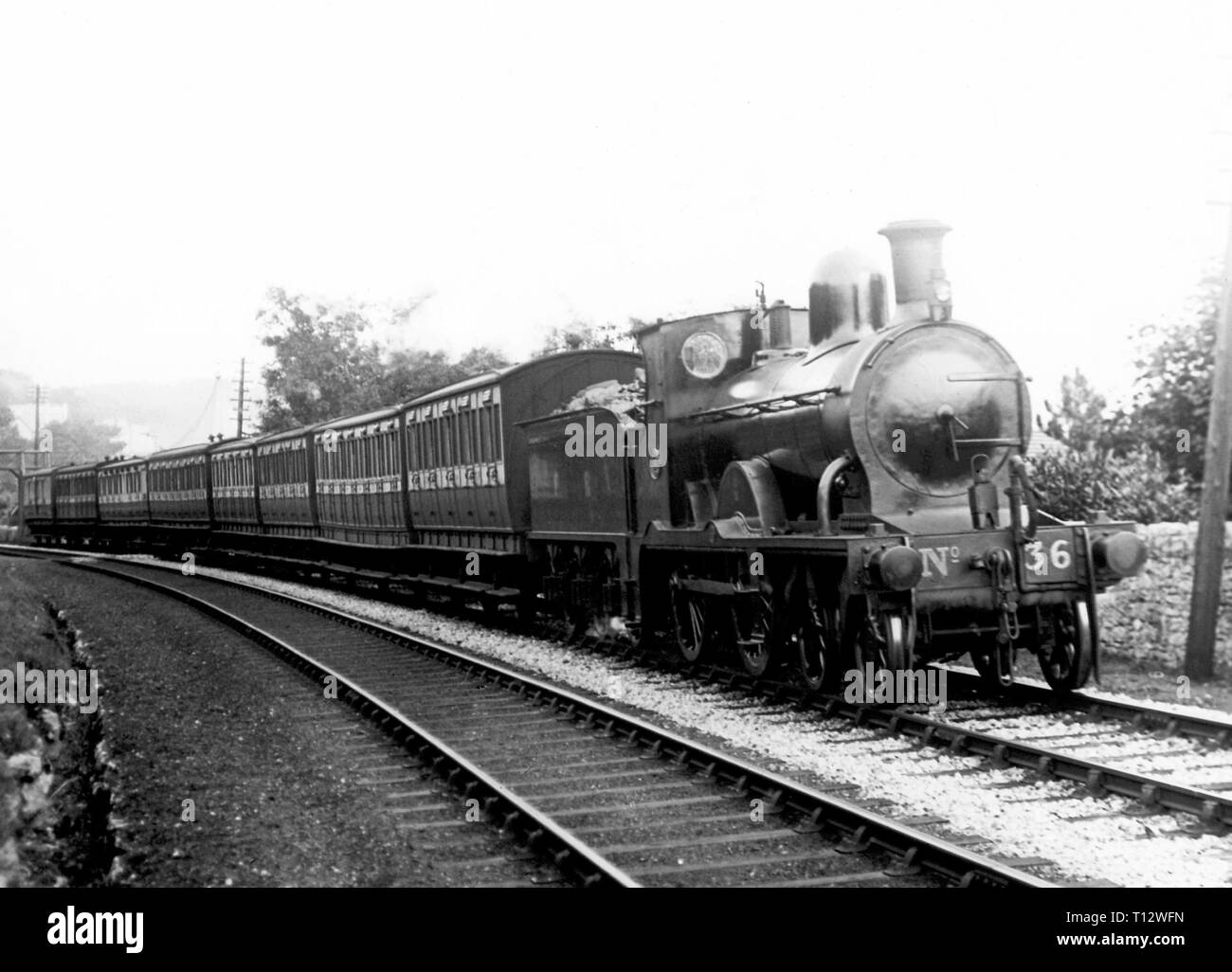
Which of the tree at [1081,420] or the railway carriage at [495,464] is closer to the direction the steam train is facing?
the tree

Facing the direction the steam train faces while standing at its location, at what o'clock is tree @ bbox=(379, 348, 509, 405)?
The tree is roughly at 7 o'clock from the steam train.

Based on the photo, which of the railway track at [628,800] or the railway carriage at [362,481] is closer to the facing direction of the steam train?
the railway track

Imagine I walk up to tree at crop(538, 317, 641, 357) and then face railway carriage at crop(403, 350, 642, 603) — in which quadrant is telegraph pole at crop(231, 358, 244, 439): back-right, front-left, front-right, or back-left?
back-right

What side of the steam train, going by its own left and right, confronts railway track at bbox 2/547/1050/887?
right

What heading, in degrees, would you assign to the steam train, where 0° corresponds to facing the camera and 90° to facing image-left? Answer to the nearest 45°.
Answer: approximately 315°

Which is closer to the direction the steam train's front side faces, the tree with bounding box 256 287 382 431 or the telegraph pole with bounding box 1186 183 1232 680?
the telegraph pole

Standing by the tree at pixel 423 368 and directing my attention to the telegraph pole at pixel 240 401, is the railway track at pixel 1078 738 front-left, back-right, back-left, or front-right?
back-left

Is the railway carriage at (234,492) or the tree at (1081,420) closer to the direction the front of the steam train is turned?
the tree

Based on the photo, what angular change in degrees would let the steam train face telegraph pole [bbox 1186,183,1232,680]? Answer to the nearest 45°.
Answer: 0° — it already faces it

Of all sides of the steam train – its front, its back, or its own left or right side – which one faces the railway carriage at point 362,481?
back

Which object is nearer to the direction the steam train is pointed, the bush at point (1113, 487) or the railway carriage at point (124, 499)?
the bush
